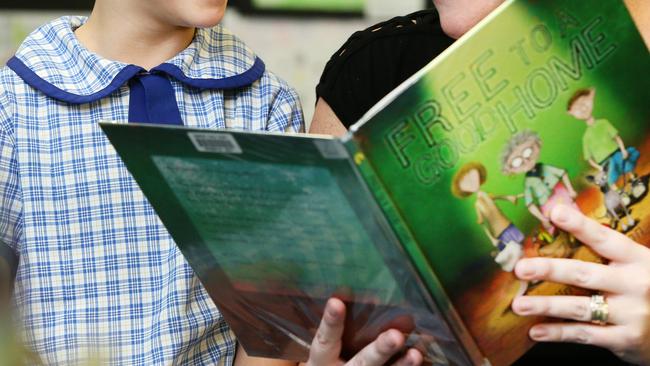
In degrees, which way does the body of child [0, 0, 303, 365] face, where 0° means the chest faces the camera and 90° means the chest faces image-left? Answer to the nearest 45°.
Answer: approximately 0°
